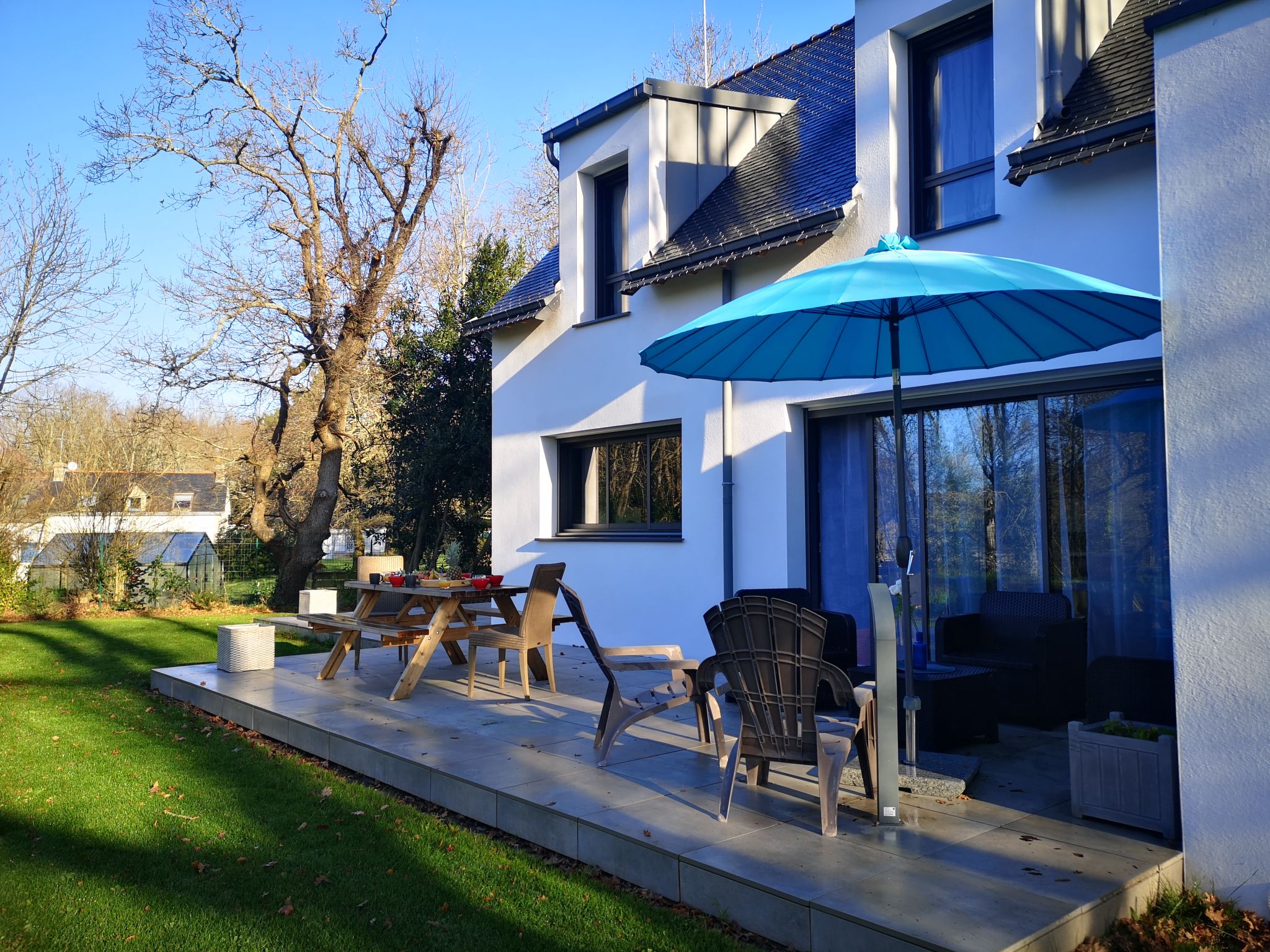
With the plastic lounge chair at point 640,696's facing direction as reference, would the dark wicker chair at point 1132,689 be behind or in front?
in front

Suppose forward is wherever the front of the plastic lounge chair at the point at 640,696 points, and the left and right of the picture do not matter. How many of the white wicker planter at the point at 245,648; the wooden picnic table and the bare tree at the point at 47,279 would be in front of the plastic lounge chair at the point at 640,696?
0

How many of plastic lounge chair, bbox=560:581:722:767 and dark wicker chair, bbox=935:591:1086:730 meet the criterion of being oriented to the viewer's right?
1

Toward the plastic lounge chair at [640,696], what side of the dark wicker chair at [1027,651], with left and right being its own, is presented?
front

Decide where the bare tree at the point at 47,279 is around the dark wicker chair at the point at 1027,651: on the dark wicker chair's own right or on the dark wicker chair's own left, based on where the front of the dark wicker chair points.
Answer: on the dark wicker chair's own right

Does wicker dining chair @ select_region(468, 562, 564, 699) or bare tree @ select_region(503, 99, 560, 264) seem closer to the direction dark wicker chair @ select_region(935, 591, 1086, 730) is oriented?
the wicker dining chair

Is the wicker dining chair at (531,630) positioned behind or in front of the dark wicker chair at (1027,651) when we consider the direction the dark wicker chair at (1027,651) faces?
in front

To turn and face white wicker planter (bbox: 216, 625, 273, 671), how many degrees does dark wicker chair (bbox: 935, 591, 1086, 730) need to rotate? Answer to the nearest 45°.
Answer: approximately 45° to its right

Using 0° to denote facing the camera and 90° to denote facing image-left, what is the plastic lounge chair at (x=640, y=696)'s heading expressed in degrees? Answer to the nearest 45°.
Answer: approximately 270°

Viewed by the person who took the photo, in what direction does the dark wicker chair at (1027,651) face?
facing the viewer and to the left of the viewer

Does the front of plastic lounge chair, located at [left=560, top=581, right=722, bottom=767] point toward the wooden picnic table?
no

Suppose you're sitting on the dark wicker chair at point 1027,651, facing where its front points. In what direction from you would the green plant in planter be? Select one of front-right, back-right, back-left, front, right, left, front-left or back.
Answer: front-left

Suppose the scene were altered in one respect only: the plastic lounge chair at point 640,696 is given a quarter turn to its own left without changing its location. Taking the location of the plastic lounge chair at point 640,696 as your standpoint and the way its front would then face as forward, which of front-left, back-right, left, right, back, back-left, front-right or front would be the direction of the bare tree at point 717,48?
front

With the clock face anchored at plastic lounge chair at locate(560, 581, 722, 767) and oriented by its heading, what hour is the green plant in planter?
The green plant in planter is roughly at 1 o'clock from the plastic lounge chair.

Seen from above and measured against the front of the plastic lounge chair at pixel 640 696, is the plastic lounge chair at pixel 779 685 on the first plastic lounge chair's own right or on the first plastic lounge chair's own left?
on the first plastic lounge chair's own right

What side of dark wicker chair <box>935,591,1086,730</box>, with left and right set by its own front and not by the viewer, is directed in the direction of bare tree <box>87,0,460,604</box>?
right

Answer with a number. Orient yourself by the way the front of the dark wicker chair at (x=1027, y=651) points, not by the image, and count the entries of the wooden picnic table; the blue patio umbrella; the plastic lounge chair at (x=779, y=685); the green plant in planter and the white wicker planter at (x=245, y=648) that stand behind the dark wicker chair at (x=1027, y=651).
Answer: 0

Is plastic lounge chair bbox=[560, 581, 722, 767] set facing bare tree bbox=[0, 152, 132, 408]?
no

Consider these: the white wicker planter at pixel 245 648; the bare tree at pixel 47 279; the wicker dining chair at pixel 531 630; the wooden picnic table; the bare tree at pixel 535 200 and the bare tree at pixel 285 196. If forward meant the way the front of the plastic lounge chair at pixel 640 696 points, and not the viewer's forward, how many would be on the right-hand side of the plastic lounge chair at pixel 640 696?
0

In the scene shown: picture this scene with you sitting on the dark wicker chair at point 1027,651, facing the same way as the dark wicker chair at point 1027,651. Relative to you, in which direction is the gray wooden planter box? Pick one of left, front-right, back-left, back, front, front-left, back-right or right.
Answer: front-left
